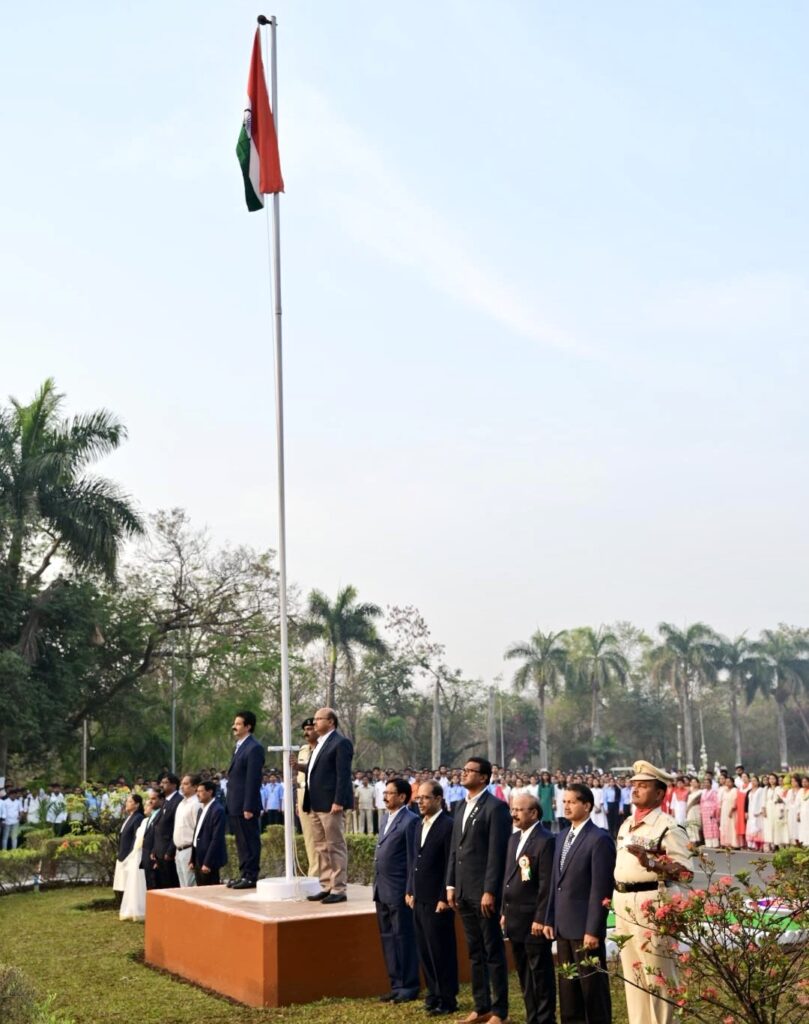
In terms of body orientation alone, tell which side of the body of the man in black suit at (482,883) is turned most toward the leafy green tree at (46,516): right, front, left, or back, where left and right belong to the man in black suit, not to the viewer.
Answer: right

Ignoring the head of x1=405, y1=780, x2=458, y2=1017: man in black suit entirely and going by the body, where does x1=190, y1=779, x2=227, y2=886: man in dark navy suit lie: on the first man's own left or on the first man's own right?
on the first man's own right

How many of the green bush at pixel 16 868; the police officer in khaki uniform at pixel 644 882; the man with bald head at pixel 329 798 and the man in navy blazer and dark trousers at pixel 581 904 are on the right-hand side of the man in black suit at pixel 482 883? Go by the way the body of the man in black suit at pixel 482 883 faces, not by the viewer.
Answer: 2

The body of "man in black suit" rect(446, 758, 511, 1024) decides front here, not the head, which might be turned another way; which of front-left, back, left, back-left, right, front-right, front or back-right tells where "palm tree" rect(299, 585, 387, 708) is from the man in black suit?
back-right

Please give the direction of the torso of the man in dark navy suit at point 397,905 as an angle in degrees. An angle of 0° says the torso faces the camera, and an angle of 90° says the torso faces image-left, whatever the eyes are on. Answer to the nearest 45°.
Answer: approximately 45°

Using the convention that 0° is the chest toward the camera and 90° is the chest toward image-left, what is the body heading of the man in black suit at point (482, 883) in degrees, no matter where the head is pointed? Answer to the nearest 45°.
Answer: approximately 45°

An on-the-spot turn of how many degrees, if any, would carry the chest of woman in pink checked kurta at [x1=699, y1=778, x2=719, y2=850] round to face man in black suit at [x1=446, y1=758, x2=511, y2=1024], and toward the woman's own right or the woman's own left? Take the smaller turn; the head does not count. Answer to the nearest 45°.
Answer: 0° — they already face them

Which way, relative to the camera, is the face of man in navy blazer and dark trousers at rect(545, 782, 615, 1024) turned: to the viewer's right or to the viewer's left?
to the viewer's left

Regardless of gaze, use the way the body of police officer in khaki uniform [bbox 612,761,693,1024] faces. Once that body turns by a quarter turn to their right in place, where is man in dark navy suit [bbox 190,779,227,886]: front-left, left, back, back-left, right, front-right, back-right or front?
front

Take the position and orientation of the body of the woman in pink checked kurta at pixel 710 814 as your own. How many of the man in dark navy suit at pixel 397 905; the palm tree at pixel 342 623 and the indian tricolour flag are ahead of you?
2
